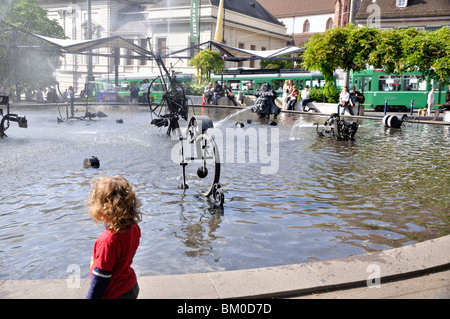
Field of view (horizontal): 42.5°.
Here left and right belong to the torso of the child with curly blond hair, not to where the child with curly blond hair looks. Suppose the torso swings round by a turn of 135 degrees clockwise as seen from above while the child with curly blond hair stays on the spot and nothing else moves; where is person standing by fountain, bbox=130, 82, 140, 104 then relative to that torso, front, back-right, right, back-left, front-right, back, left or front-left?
left

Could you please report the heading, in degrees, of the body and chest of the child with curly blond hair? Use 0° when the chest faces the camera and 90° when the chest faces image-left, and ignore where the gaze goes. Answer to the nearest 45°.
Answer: approximately 135°

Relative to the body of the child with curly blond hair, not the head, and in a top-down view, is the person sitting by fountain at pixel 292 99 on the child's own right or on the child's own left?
on the child's own right

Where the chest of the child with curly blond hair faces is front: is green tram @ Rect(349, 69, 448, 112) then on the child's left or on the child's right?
on the child's right

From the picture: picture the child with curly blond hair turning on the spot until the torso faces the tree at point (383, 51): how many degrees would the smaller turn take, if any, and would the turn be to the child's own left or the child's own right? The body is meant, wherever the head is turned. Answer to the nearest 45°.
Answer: approximately 90° to the child's own right

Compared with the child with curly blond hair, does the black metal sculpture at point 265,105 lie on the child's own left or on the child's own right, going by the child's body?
on the child's own right

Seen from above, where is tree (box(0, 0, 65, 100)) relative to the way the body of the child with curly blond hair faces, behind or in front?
in front

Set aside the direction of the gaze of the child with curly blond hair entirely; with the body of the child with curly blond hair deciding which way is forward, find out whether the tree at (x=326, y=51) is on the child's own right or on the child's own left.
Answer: on the child's own right
